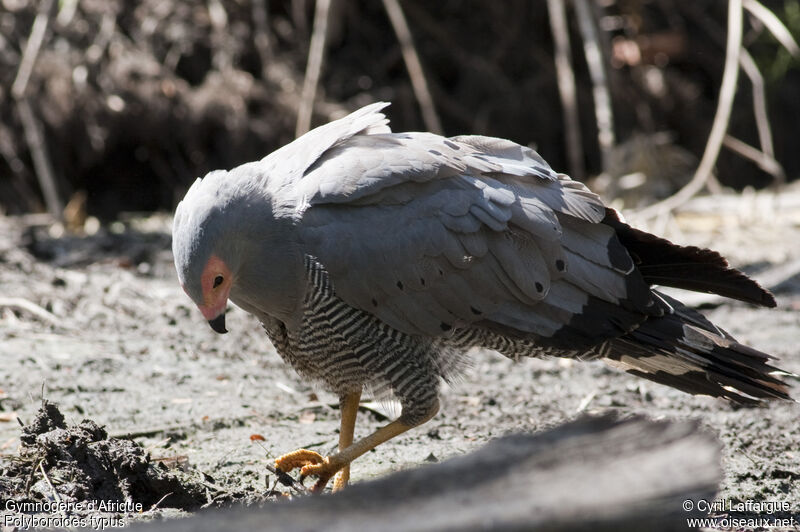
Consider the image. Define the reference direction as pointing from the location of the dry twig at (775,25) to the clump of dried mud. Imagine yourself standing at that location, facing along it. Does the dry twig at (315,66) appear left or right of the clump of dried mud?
right

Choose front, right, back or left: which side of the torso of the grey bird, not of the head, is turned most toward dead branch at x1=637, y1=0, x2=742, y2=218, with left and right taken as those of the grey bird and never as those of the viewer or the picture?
right

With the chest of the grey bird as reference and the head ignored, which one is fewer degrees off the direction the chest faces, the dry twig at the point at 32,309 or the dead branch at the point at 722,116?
the dry twig

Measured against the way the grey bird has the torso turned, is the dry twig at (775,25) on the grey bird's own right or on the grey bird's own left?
on the grey bird's own right

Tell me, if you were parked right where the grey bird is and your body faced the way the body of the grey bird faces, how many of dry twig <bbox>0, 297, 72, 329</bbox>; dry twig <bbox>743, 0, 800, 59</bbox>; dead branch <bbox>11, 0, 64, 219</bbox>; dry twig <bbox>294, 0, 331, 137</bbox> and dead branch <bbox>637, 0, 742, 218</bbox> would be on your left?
0

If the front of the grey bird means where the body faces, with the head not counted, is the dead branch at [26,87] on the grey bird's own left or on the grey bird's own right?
on the grey bird's own right

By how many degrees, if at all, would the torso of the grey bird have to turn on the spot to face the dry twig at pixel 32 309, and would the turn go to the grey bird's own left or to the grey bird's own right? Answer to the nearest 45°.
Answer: approximately 45° to the grey bird's own right

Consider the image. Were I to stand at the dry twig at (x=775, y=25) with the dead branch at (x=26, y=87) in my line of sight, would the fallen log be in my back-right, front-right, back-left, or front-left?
front-left

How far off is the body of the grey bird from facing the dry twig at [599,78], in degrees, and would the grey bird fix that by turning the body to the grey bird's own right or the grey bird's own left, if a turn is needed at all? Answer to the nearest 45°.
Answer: approximately 90° to the grey bird's own right

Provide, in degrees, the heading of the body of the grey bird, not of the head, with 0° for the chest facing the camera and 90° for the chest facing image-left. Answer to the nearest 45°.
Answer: approximately 90°

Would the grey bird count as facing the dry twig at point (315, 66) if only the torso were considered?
no

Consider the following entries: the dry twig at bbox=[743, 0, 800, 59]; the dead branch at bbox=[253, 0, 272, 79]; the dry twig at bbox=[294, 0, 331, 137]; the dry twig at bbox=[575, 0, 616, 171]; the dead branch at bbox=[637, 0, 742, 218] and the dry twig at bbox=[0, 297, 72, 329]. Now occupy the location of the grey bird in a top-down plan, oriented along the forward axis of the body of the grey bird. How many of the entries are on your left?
0

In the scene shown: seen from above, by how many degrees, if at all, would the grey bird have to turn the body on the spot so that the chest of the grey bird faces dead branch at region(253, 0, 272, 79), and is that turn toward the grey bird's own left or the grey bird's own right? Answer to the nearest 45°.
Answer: approximately 90° to the grey bird's own right

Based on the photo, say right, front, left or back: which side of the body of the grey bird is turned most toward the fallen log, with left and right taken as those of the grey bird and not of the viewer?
left

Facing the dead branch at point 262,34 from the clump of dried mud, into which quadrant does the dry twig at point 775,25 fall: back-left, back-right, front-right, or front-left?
front-right
